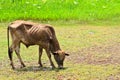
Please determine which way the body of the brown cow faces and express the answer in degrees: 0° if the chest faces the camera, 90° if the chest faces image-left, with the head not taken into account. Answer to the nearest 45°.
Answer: approximately 270°
